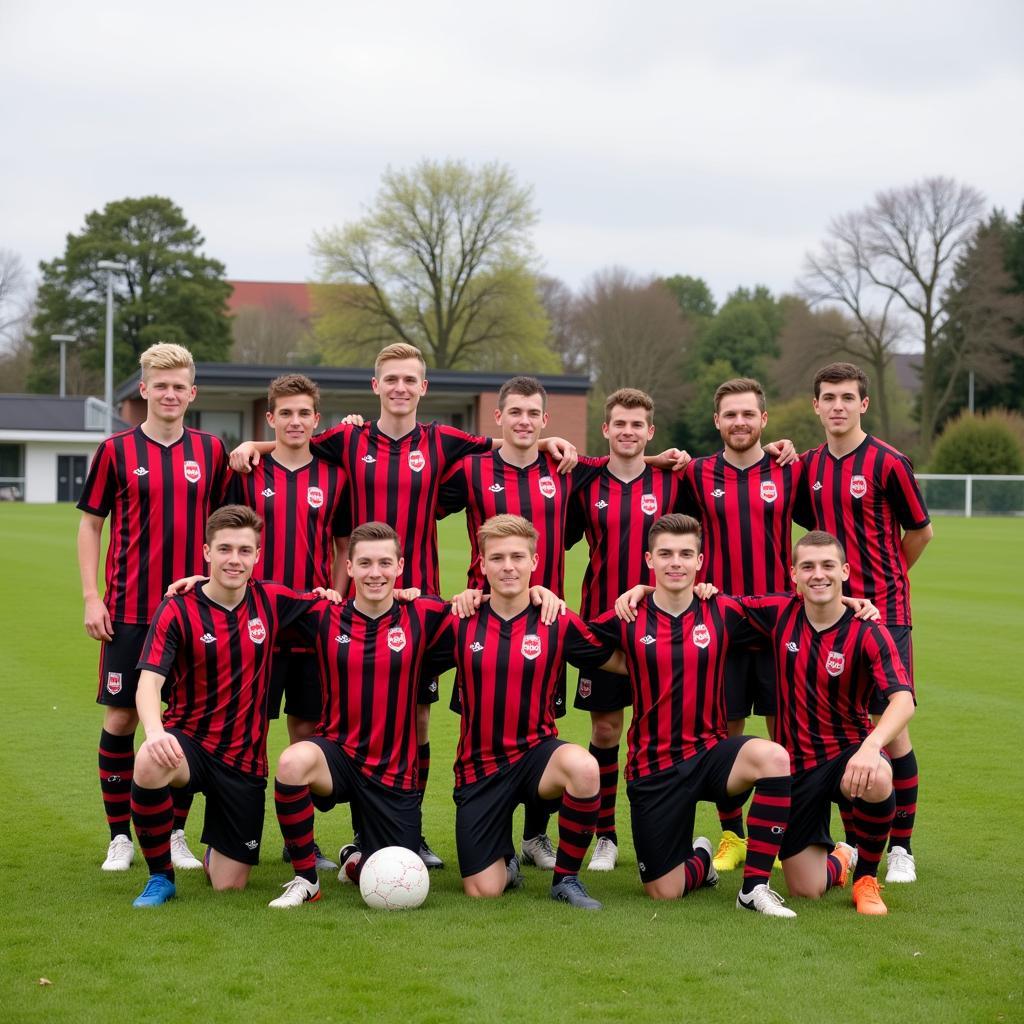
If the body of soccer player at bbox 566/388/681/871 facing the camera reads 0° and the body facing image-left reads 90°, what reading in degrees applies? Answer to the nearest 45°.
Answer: approximately 0°

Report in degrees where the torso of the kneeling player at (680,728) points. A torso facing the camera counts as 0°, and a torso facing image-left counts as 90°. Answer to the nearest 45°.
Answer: approximately 0°

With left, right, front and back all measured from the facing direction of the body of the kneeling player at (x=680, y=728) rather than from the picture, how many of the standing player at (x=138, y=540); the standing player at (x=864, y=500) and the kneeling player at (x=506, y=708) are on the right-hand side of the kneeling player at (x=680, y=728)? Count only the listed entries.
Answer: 2

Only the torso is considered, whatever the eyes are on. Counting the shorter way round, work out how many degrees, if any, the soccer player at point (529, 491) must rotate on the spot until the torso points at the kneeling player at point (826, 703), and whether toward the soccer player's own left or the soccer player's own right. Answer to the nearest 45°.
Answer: approximately 45° to the soccer player's own left
